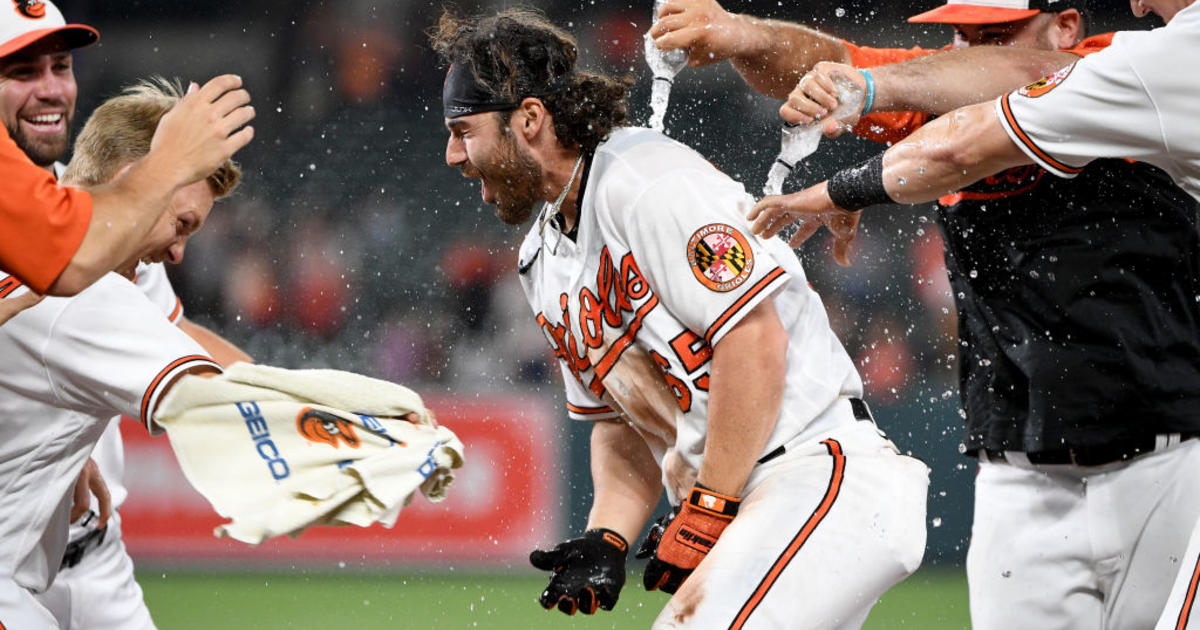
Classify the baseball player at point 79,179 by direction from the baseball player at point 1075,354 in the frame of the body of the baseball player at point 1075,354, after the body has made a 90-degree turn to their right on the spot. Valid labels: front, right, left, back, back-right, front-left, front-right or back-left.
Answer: front-left

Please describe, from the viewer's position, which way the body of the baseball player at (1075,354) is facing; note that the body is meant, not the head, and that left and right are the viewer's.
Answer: facing the viewer and to the left of the viewer

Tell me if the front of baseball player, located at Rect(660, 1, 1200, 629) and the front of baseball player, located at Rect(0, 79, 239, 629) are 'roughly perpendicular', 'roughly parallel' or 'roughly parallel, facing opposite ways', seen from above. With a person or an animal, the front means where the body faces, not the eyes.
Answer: roughly parallel, facing opposite ways

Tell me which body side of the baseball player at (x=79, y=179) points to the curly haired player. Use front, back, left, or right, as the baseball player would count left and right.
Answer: front

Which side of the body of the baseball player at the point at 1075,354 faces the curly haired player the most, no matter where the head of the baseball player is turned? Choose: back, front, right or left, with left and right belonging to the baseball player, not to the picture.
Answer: front

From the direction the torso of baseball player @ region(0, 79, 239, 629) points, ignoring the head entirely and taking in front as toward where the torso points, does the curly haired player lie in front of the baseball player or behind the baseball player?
in front

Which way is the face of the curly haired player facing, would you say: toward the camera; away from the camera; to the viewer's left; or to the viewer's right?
to the viewer's left

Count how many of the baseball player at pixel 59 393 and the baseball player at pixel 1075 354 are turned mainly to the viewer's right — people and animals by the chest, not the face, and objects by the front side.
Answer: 1

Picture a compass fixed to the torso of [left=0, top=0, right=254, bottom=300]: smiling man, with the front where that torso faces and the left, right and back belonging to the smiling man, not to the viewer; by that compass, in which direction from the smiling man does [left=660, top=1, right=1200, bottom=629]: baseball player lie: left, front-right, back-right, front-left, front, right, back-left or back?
front-left

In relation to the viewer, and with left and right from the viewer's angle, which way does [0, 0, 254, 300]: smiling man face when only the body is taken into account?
facing the viewer and to the right of the viewer

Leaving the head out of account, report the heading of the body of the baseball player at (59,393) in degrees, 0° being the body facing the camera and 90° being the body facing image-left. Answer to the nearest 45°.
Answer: approximately 270°
